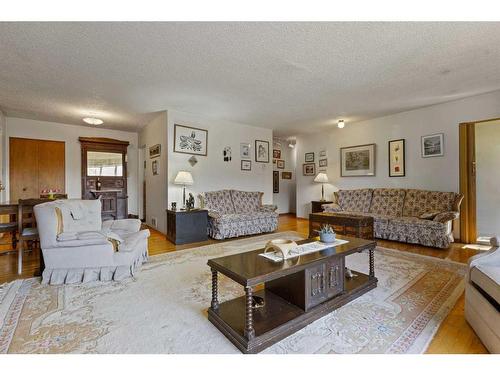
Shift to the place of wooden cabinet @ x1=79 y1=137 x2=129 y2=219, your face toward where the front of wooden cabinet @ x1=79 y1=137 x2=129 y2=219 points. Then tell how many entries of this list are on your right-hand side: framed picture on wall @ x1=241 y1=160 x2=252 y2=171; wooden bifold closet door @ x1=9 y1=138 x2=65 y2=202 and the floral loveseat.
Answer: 1

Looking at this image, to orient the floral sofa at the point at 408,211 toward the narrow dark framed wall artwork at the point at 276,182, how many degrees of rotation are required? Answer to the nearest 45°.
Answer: approximately 90° to its right

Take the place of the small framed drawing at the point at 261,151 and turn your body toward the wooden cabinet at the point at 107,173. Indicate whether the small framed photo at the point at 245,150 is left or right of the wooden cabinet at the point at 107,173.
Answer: left

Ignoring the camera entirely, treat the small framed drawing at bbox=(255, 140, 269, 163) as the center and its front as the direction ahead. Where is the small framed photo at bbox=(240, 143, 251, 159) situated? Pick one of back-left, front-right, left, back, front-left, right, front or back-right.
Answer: right

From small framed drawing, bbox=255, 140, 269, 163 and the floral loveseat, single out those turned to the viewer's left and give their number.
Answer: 0

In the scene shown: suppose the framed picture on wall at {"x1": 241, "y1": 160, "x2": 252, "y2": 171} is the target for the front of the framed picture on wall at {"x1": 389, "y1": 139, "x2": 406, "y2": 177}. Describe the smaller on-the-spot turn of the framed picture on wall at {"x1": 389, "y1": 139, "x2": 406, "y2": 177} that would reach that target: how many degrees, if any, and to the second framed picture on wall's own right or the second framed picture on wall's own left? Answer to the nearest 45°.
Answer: approximately 45° to the second framed picture on wall's own right

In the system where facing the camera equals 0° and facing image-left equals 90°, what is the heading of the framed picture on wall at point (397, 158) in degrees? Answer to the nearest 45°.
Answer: approximately 45°

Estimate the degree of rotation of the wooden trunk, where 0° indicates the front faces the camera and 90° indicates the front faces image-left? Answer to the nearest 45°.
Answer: approximately 45°
